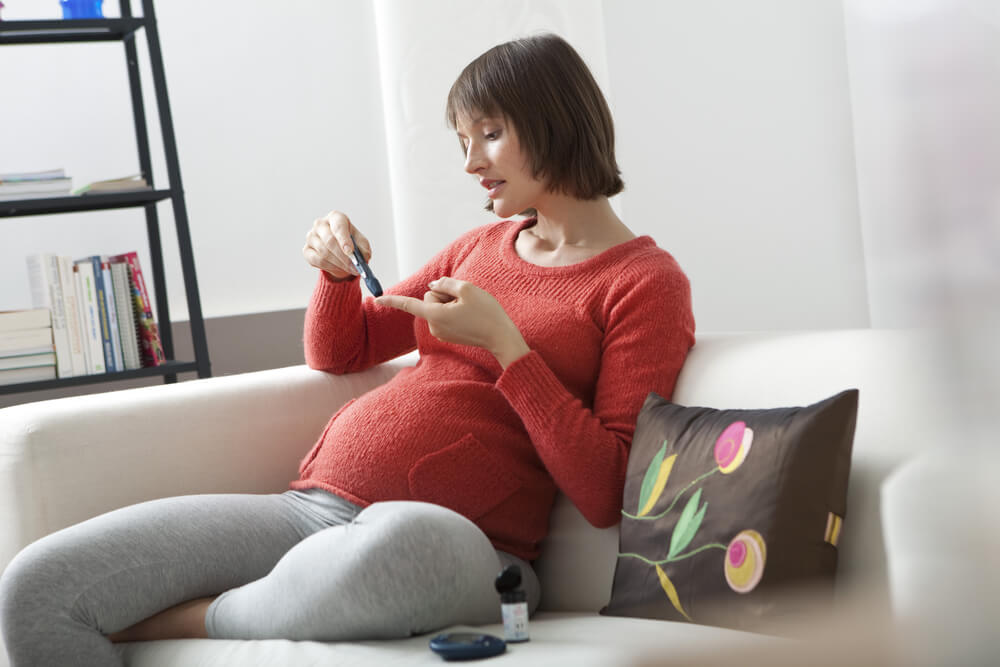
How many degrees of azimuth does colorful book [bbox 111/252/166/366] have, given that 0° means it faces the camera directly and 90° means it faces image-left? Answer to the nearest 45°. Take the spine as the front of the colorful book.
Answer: approximately 0°

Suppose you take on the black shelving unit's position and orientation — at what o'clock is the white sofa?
The white sofa is roughly at 12 o'clock from the black shelving unit.

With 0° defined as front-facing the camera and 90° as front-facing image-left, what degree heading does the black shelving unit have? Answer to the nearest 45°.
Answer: approximately 0°

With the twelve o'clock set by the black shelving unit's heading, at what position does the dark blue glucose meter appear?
The dark blue glucose meter is roughly at 12 o'clock from the black shelving unit.
